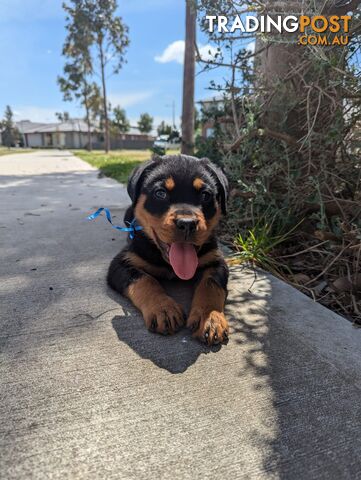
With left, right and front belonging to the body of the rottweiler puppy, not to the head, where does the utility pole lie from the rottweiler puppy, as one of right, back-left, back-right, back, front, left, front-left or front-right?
back

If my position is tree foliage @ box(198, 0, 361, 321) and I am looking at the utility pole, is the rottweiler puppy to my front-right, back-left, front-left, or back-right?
back-left

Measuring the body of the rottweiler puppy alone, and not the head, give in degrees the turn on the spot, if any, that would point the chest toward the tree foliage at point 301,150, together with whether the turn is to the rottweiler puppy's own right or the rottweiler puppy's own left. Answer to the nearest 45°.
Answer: approximately 135° to the rottweiler puppy's own left

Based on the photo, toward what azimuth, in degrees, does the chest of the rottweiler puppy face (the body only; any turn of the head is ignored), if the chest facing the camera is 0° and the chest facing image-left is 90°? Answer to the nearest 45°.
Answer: approximately 0°
